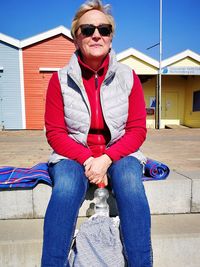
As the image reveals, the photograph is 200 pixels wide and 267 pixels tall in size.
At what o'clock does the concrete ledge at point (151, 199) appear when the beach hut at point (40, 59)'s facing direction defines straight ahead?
The concrete ledge is roughly at 12 o'clock from the beach hut.

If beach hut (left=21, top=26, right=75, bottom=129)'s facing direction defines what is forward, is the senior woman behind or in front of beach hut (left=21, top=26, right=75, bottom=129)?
in front

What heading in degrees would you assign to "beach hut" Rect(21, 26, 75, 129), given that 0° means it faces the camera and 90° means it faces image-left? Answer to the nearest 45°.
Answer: approximately 0°

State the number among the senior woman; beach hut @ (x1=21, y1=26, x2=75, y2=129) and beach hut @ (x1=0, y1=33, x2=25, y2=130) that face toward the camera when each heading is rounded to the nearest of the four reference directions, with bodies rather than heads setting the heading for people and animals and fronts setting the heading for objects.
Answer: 3

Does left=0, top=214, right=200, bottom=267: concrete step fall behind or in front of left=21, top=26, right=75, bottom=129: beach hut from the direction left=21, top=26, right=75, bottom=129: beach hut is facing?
in front

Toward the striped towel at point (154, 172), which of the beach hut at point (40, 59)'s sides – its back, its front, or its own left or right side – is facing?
front

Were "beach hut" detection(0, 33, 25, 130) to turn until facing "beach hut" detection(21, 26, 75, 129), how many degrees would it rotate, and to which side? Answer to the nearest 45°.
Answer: approximately 90° to its left

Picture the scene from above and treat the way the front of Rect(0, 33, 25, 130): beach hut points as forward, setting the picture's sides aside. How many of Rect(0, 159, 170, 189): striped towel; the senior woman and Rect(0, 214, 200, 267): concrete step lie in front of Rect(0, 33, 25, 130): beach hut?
3

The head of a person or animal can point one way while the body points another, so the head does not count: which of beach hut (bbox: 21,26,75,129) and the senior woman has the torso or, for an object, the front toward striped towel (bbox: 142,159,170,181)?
the beach hut
